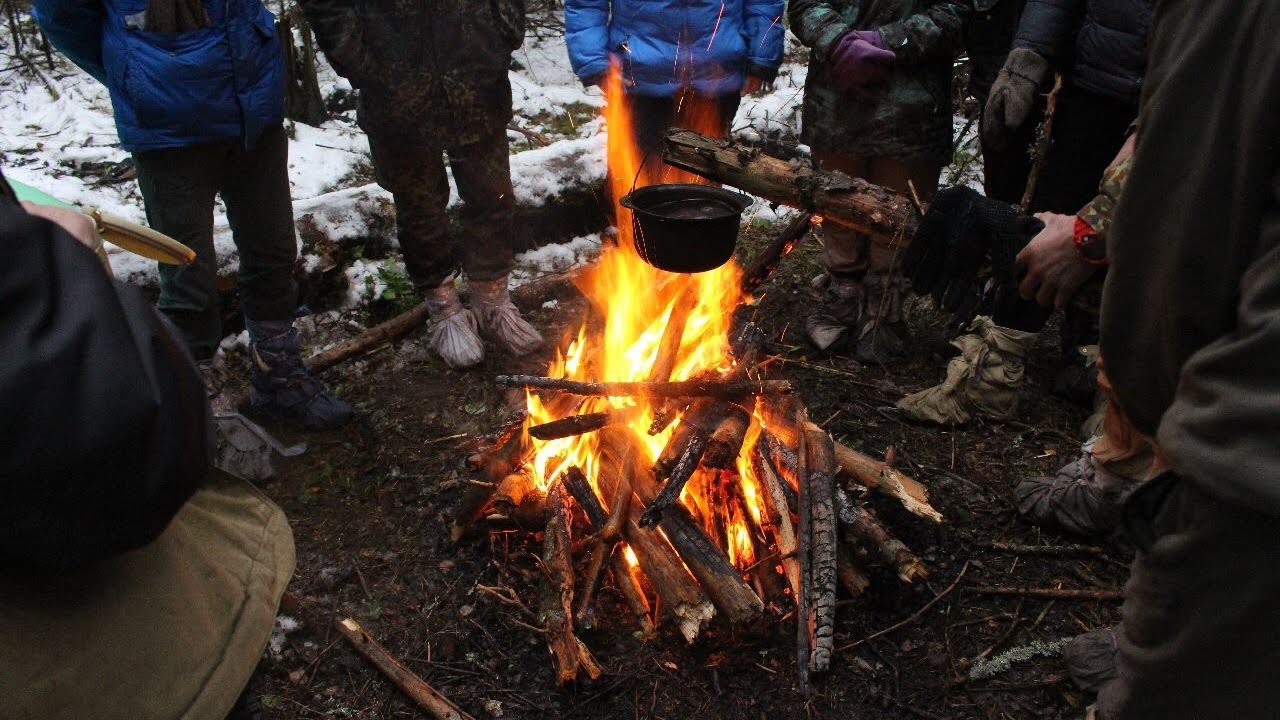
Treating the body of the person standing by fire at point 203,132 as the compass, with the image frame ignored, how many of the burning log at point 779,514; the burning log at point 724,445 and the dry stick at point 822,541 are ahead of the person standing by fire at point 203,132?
3

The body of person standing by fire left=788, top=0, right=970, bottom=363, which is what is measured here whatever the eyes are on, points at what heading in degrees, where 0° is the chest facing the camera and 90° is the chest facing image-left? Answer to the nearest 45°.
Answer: approximately 0°

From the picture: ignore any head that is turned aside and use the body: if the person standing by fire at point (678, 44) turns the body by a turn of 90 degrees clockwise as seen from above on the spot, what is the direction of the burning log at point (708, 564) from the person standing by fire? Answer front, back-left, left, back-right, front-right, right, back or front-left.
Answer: left

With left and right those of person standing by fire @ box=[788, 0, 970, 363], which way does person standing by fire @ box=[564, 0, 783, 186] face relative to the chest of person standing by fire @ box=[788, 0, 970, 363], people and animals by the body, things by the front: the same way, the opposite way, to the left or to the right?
the same way

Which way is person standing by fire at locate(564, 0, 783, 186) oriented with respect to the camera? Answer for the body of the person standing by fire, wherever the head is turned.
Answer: toward the camera

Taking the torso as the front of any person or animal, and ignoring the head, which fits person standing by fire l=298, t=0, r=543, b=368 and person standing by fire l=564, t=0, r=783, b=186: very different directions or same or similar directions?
same or similar directions

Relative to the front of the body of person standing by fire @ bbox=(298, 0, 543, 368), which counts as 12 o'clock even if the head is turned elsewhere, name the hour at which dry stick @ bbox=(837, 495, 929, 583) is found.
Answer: The dry stick is roughly at 11 o'clock from the person standing by fire.

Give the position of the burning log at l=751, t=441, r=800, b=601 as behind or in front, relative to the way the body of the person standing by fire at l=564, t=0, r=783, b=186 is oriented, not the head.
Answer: in front

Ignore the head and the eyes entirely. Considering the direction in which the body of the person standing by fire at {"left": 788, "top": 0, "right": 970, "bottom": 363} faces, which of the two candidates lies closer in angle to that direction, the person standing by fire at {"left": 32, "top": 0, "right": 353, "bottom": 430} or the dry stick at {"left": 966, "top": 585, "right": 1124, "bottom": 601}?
the dry stick

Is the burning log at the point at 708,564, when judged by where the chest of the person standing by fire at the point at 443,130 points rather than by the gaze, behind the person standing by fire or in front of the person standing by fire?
in front

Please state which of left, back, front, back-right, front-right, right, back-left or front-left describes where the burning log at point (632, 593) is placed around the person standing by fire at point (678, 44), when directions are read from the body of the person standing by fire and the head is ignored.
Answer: front

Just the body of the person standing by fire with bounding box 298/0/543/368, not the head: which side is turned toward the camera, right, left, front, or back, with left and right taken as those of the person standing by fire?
front

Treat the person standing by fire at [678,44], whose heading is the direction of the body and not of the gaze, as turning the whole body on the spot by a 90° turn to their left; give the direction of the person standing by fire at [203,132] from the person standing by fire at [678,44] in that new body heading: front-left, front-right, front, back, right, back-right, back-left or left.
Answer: back-right

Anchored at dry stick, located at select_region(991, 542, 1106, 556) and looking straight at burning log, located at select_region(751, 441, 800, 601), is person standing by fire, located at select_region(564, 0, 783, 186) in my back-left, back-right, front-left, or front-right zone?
front-right

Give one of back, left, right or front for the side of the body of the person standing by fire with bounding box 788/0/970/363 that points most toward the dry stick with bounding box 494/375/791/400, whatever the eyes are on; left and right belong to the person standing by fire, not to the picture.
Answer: front

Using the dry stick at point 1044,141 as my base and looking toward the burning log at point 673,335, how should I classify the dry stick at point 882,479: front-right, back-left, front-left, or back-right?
front-left

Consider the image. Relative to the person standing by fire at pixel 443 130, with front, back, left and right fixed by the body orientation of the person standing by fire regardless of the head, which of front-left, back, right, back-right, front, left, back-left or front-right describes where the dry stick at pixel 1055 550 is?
front-left

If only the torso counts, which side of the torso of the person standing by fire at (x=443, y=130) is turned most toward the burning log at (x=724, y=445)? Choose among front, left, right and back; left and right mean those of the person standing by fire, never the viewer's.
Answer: front

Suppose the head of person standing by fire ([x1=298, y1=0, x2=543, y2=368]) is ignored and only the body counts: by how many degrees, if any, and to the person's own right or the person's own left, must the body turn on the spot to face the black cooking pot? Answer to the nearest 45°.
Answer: approximately 45° to the person's own left
